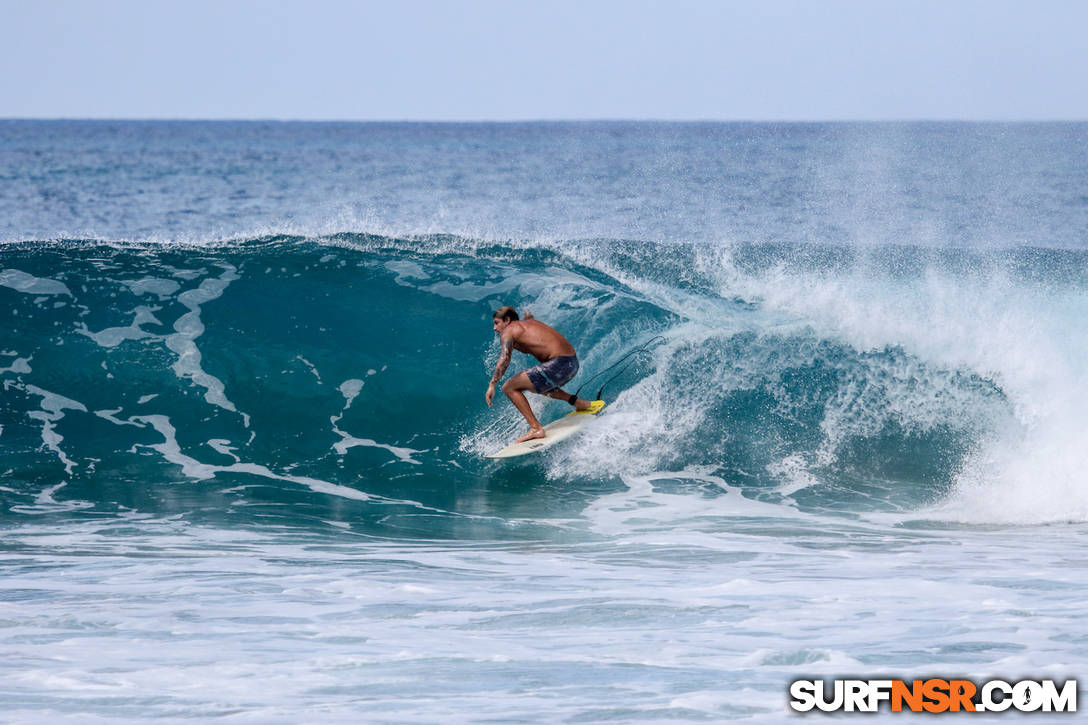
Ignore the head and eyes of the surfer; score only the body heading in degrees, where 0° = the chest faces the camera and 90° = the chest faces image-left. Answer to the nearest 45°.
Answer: approximately 90°

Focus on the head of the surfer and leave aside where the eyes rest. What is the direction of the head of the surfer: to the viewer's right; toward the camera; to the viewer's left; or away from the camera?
to the viewer's left
